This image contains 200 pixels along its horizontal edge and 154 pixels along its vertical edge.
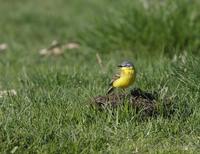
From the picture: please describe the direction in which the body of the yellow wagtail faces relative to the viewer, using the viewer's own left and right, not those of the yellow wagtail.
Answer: facing the viewer and to the right of the viewer
